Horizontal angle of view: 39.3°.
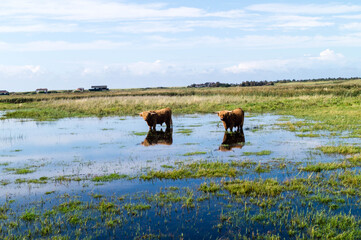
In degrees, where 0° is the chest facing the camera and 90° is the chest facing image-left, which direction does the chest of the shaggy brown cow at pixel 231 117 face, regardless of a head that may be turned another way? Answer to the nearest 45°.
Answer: approximately 45°

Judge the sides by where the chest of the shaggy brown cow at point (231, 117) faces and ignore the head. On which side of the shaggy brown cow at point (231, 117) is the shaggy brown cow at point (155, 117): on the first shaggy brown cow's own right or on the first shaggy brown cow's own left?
on the first shaggy brown cow's own right
